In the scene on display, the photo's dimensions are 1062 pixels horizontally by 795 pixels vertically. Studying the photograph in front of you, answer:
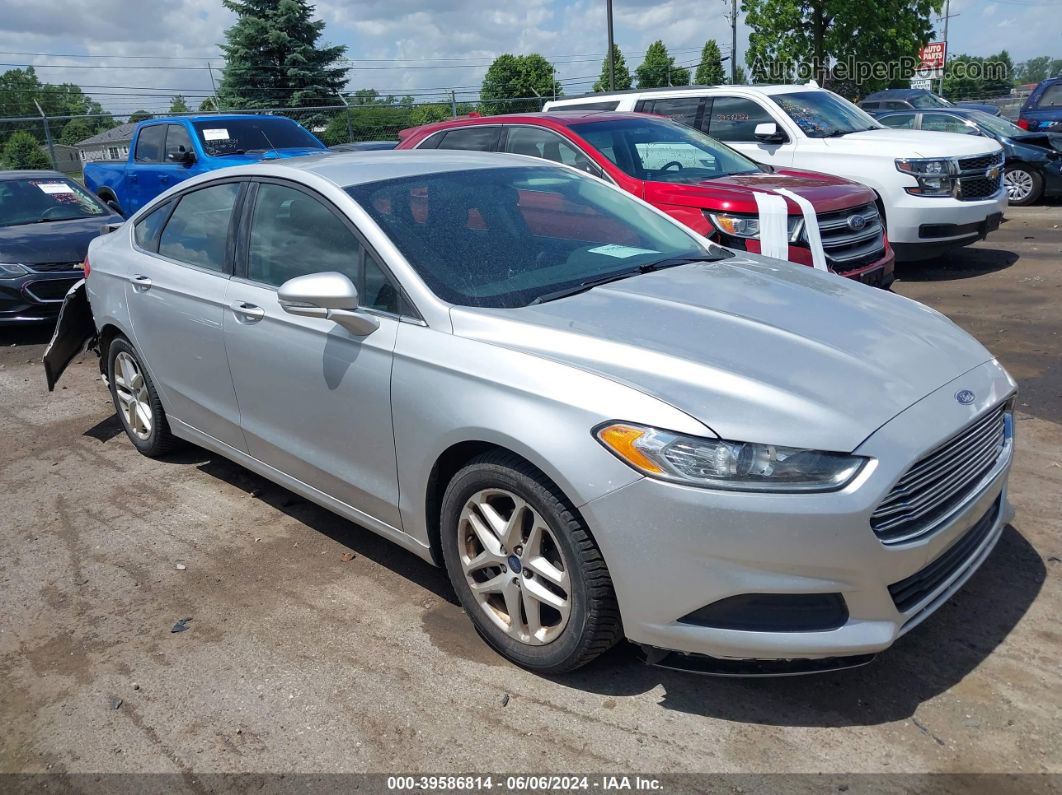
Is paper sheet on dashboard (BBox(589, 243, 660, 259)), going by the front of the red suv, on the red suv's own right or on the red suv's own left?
on the red suv's own right

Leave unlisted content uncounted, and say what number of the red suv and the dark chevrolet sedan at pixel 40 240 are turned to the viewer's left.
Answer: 0

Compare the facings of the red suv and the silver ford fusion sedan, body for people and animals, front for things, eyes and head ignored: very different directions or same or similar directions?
same or similar directions

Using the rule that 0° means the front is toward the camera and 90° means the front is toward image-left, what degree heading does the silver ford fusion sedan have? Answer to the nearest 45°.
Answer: approximately 315°

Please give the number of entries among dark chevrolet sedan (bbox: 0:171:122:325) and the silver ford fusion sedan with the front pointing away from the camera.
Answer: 0

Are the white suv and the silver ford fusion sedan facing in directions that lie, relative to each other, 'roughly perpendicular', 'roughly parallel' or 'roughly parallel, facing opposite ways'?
roughly parallel

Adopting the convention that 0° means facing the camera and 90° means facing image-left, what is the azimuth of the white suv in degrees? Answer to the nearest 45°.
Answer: approximately 315°

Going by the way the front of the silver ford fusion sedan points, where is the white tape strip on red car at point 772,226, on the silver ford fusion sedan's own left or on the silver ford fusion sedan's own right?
on the silver ford fusion sedan's own left

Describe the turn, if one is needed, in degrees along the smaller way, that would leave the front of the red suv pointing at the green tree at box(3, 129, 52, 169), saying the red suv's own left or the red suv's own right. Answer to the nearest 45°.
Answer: approximately 180°

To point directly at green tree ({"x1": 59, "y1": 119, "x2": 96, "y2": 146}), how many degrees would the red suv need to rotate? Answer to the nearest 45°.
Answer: approximately 180°

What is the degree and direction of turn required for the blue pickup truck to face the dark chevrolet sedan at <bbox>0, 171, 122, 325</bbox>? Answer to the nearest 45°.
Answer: approximately 90° to its right

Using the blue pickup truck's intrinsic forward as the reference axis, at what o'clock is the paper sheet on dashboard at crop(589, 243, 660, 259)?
The paper sheet on dashboard is roughly at 1 o'clock from the blue pickup truck.

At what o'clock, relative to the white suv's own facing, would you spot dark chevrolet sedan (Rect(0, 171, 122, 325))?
The dark chevrolet sedan is roughly at 4 o'clock from the white suv.

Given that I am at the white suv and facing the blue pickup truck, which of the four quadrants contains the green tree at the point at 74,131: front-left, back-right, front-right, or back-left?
front-right

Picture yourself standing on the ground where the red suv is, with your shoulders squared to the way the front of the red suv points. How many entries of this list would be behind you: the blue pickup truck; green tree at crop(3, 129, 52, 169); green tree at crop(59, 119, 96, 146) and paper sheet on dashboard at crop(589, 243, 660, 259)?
3
